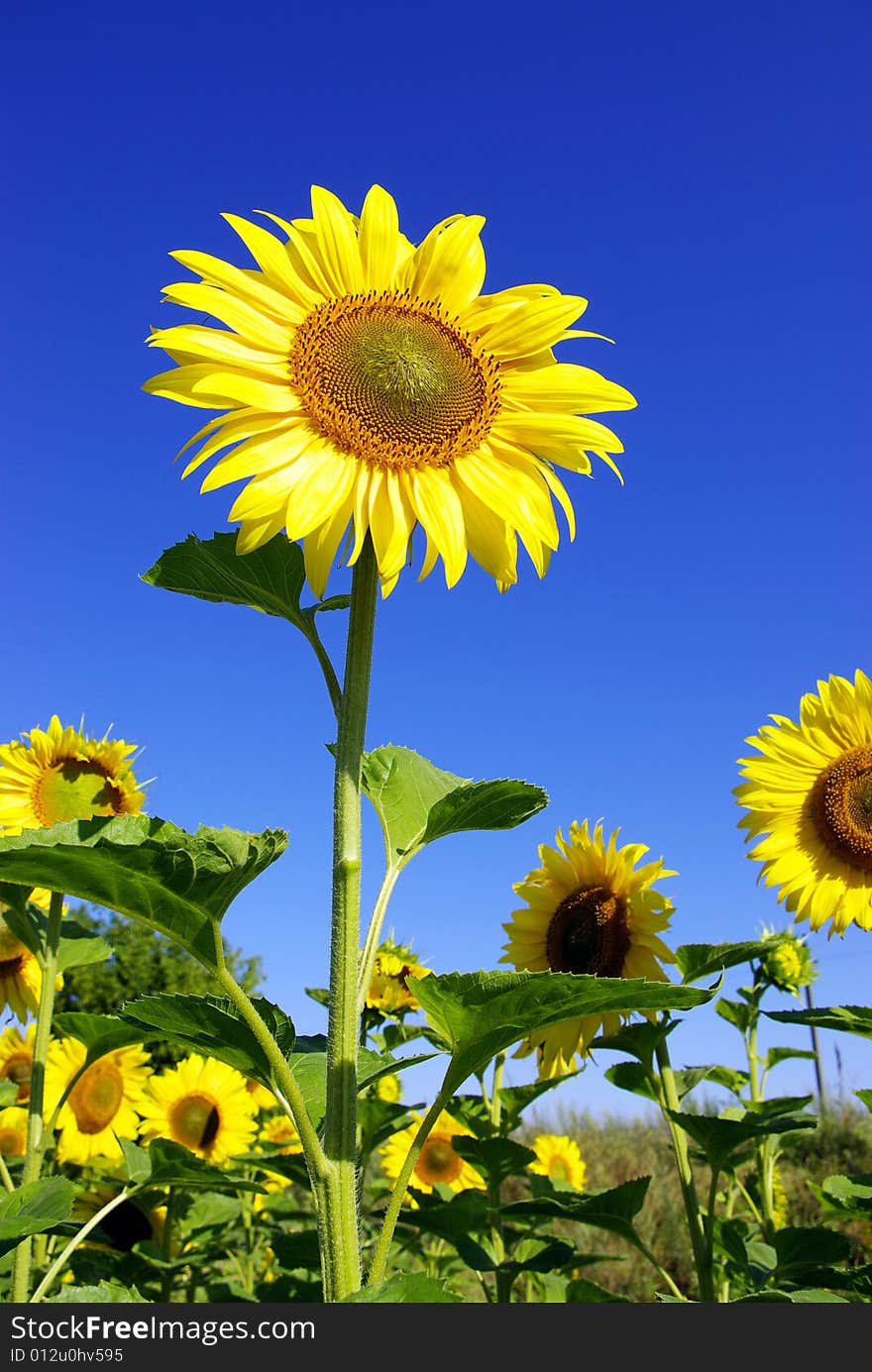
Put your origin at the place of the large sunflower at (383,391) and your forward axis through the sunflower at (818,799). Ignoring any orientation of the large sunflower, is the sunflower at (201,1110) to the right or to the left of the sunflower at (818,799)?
left

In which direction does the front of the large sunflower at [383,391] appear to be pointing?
toward the camera

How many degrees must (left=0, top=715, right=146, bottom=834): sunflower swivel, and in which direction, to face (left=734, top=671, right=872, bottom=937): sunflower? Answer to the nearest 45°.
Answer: approximately 90° to its left

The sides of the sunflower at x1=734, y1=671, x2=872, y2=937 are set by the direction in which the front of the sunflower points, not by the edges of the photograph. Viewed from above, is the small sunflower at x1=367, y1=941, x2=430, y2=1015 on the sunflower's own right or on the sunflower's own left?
on the sunflower's own right

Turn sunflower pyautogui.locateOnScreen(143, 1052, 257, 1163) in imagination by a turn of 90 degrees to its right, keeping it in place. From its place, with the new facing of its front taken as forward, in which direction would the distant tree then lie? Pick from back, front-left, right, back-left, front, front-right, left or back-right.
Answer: right

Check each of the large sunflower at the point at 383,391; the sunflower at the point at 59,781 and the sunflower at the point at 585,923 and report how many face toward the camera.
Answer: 3

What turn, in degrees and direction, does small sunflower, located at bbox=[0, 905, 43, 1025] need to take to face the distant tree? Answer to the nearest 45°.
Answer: approximately 180°

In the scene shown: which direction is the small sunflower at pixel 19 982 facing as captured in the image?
toward the camera

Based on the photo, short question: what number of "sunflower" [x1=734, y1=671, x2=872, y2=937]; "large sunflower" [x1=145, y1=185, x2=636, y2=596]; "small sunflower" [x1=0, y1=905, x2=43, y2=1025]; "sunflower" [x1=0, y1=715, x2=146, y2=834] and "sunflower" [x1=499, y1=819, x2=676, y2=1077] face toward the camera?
5

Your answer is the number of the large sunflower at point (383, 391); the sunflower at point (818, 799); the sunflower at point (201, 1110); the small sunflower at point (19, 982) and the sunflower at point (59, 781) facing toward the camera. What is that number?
5

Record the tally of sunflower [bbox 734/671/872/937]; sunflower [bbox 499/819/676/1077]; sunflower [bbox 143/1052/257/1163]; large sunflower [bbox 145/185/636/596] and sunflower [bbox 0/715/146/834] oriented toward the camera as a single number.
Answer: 5

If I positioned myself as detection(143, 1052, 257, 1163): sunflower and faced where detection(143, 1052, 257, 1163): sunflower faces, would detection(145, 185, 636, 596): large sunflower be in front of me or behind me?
in front
